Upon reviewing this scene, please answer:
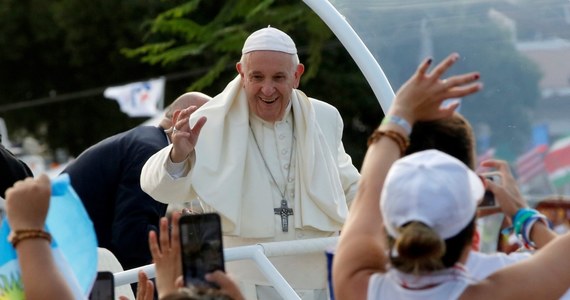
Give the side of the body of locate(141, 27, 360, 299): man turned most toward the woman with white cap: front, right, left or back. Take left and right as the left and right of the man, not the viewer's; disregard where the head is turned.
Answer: front

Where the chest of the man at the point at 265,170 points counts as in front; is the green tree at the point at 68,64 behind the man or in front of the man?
behind

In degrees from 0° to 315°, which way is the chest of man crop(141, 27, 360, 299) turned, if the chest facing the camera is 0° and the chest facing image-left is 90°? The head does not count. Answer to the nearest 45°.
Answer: approximately 0°

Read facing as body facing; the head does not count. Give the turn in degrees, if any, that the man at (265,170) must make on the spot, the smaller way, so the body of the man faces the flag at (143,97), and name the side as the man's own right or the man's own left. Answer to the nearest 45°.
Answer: approximately 180°

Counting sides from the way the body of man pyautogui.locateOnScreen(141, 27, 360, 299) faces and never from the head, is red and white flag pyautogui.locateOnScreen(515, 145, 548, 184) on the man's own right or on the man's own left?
on the man's own left

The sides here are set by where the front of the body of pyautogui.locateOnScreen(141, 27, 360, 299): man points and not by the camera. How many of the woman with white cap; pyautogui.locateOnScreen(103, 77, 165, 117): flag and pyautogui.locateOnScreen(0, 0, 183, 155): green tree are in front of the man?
1
